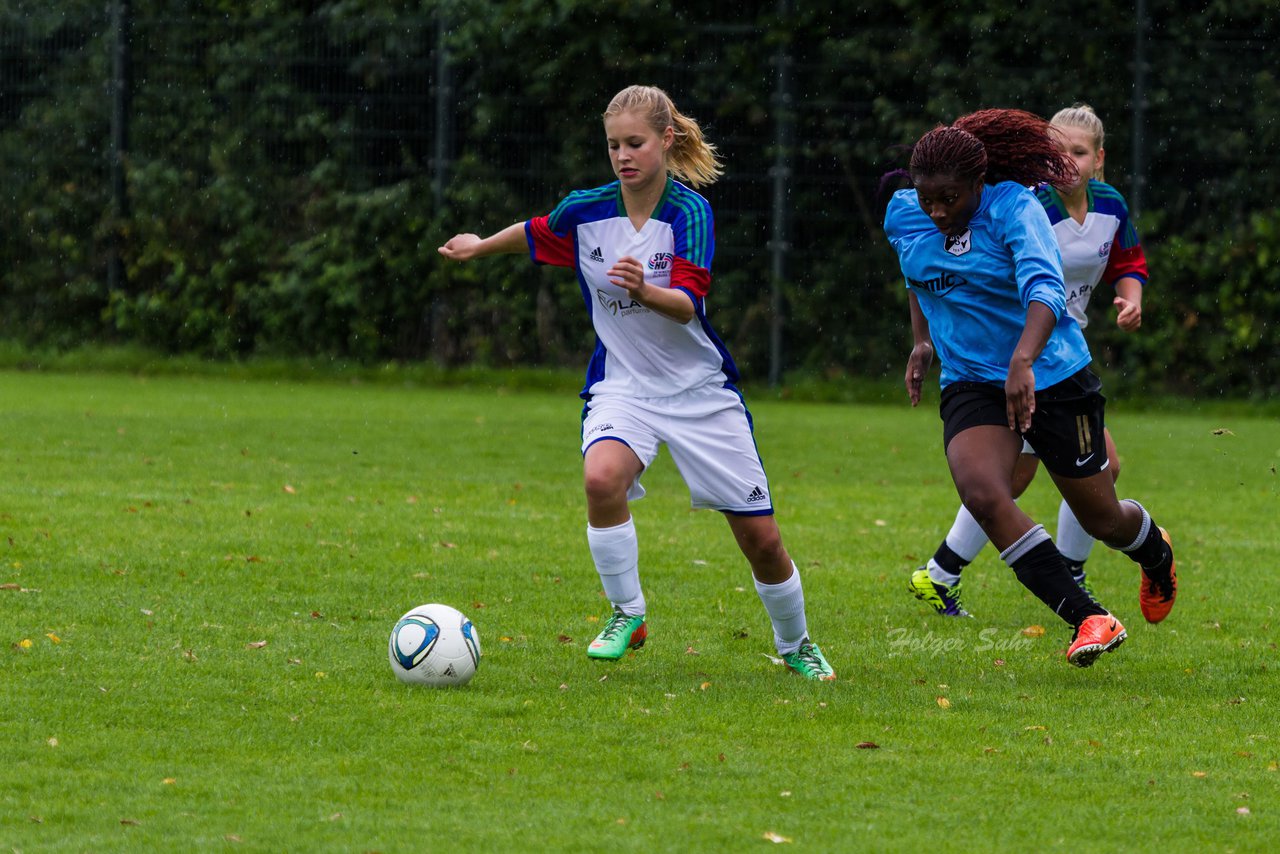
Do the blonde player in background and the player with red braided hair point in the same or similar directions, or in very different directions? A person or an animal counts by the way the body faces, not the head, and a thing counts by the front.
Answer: same or similar directions

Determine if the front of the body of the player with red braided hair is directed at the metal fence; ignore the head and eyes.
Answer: no

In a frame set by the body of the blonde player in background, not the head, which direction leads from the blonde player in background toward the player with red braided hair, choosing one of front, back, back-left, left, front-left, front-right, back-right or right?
front-left

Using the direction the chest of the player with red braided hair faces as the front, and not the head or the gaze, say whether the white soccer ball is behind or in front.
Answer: in front

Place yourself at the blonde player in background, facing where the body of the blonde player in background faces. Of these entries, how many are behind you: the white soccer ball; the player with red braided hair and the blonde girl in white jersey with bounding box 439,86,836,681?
0

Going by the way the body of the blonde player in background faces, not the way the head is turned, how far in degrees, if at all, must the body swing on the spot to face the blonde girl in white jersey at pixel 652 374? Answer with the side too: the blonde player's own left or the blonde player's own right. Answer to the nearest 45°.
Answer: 0° — they already face them

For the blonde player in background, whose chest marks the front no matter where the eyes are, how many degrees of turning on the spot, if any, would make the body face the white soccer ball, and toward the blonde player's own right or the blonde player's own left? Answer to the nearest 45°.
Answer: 0° — they already face it

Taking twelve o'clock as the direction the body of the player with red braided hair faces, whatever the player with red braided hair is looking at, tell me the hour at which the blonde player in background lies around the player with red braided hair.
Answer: The blonde player in background is roughly at 5 o'clock from the player with red braided hair.

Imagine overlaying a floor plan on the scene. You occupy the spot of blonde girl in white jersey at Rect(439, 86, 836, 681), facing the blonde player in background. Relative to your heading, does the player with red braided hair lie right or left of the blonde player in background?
right

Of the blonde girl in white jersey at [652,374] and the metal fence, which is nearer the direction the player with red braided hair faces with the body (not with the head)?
the blonde girl in white jersey

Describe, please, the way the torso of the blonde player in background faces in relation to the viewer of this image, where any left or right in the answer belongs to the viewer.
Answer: facing the viewer and to the left of the viewer

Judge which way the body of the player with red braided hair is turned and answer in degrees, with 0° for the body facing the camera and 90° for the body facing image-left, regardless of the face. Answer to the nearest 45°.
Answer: approximately 45°

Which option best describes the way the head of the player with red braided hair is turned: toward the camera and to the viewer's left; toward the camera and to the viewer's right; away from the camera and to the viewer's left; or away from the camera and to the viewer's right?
toward the camera and to the viewer's left

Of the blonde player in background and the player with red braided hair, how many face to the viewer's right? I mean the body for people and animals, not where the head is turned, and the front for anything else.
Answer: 0

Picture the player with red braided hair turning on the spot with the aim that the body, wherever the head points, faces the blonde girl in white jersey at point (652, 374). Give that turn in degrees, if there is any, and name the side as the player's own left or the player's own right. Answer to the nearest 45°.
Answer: approximately 45° to the player's own right
